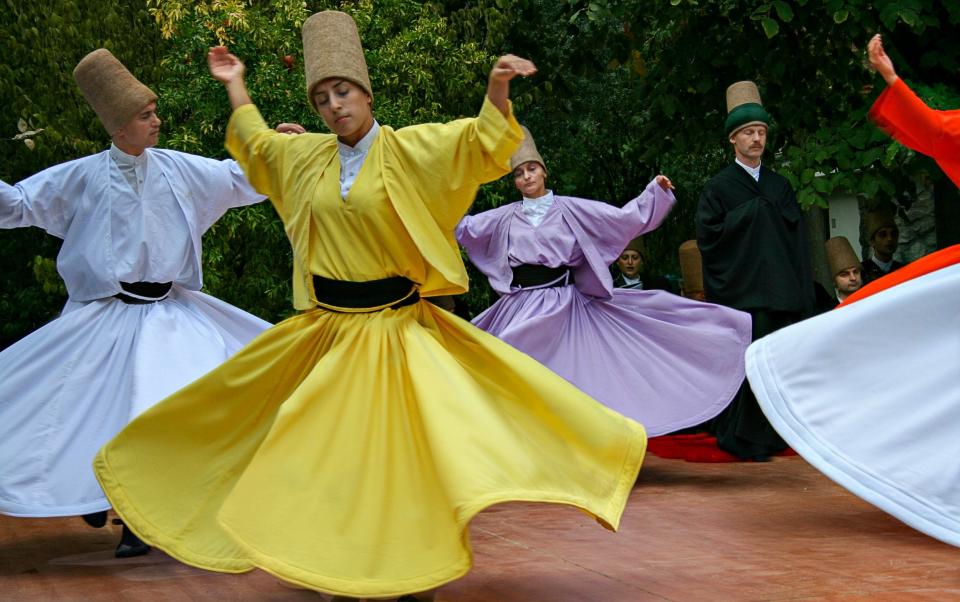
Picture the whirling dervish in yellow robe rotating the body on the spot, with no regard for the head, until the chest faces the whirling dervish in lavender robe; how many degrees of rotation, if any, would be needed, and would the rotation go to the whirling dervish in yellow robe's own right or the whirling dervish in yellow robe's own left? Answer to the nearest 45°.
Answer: approximately 135° to the whirling dervish in yellow robe's own left

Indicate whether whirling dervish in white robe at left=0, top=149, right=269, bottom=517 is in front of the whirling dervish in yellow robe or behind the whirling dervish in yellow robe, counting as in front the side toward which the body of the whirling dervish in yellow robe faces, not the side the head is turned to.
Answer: behind

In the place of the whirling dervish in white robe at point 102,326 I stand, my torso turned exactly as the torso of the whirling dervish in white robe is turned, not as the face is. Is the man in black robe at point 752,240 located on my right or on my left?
on my left

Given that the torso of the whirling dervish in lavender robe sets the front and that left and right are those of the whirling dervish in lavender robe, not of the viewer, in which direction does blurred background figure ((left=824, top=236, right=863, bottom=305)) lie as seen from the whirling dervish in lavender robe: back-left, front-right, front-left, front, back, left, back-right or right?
back-left

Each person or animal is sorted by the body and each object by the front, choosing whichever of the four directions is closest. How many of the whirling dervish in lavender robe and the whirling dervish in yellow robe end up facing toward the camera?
2

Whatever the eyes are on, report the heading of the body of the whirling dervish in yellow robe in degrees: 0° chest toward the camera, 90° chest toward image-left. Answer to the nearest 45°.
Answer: approximately 0°

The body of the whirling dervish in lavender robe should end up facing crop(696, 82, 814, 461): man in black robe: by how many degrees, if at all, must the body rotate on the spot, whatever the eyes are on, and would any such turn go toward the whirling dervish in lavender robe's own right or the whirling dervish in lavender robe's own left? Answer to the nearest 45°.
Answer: approximately 135° to the whirling dervish in lavender robe's own left
